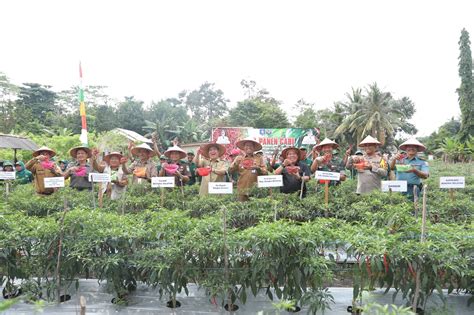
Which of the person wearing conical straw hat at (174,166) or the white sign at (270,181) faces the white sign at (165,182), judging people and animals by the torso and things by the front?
the person wearing conical straw hat

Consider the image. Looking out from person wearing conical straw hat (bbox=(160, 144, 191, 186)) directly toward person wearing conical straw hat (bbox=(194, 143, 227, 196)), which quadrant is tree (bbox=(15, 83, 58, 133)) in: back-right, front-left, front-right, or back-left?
back-left

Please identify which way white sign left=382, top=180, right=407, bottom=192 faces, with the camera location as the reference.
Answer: facing the viewer

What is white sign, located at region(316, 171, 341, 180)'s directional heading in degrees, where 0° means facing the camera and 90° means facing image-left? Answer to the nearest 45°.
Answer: approximately 0°

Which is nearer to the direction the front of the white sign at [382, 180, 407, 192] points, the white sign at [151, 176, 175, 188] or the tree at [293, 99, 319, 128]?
the white sign

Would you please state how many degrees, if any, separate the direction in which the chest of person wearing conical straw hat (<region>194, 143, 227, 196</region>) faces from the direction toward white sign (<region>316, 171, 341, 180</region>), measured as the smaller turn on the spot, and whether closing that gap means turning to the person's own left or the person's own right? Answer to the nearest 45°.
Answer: approximately 45° to the person's own left

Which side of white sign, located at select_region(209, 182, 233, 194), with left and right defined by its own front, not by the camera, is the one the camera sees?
front

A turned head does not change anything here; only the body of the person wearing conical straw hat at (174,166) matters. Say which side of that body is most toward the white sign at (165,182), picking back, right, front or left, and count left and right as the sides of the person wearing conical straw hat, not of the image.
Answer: front

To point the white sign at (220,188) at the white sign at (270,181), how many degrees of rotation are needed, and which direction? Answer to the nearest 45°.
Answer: approximately 90° to its left

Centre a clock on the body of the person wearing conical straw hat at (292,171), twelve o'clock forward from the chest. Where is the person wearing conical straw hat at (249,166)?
the person wearing conical straw hat at (249,166) is roughly at 3 o'clock from the person wearing conical straw hat at (292,171).

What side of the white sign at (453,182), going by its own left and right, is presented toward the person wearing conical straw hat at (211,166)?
right

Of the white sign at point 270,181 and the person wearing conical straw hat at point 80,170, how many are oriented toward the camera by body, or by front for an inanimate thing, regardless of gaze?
2
